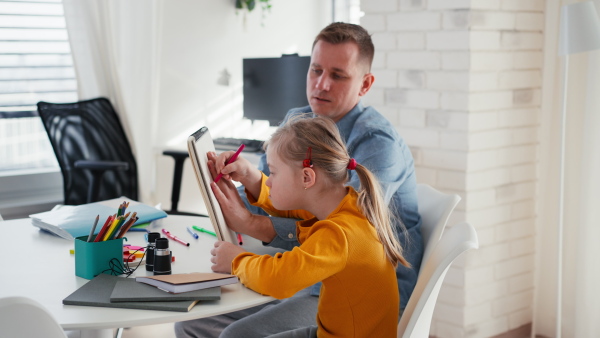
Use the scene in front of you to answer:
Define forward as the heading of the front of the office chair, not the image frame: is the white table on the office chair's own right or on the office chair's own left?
on the office chair's own right

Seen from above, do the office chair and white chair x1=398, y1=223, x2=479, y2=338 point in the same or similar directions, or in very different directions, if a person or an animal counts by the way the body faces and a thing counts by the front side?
very different directions

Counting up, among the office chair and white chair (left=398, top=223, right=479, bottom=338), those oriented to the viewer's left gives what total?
1

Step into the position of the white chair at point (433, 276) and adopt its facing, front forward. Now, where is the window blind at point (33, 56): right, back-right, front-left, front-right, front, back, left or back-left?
front-right

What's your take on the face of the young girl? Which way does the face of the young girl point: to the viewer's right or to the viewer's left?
to the viewer's left

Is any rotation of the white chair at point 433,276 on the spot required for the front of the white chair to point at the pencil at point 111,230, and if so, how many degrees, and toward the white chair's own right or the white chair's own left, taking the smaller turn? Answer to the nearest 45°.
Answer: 0° — it already faces it

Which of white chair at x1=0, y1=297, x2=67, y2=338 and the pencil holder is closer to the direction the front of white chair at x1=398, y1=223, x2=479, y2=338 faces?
the pencil holder

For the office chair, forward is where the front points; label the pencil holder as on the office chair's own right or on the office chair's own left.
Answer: on the office chair's own right

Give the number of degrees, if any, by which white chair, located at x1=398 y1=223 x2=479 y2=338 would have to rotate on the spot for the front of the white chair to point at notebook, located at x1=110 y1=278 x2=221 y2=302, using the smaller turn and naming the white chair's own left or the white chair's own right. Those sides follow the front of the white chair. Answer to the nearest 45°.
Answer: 0° — it already faces it

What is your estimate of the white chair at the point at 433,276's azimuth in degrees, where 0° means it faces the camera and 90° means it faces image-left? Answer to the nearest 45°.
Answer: approximately 90°

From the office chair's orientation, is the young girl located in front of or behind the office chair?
in front

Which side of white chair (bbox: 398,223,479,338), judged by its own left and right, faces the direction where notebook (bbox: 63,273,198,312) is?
front
